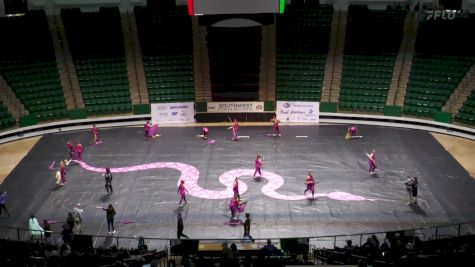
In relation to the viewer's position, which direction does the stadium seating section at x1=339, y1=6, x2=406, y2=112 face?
facing the viewer

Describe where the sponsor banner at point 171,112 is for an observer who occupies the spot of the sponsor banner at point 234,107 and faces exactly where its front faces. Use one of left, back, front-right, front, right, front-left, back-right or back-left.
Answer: right

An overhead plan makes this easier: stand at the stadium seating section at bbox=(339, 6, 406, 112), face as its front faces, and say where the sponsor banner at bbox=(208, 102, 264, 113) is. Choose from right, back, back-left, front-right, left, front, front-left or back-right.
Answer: front-right

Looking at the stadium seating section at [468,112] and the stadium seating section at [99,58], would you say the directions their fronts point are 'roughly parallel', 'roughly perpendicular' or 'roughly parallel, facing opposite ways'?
roughly perpendicular

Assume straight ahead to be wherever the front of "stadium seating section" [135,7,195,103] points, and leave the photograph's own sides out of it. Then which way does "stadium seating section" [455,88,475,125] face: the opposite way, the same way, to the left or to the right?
to the right

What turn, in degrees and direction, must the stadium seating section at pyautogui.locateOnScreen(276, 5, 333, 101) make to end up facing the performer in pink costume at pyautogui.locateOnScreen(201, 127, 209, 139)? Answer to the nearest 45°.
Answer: approximately 45° to its right

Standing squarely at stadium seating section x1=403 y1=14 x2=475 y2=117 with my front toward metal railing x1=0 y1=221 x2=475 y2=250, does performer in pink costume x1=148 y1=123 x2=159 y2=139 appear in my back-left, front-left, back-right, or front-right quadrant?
front-right

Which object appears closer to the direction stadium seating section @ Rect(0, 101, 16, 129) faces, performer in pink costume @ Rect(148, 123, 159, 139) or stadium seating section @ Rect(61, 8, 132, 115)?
the performer in pink costume

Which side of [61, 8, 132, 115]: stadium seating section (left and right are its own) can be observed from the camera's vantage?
front

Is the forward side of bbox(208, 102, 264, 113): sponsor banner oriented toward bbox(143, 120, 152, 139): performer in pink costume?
no

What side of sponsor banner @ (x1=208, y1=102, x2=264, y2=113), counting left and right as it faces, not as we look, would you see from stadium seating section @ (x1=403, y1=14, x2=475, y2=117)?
left

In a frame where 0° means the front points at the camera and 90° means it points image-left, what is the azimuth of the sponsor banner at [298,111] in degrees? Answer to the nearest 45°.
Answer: approximately 0°

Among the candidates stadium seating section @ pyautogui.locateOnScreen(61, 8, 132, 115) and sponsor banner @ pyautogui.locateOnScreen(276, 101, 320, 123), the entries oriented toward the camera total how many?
2

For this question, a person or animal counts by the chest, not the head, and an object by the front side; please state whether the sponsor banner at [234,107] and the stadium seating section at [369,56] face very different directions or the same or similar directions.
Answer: same or similar directions

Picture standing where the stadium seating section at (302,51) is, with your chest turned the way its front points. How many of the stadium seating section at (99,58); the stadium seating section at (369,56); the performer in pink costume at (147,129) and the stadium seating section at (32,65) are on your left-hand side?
1

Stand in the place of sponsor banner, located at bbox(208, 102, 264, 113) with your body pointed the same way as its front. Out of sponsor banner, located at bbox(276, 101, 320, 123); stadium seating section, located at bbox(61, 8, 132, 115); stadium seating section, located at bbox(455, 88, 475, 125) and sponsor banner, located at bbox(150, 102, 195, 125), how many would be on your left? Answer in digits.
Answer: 2

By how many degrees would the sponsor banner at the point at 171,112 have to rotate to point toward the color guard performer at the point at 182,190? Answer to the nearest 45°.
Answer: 0° — it already faces them
